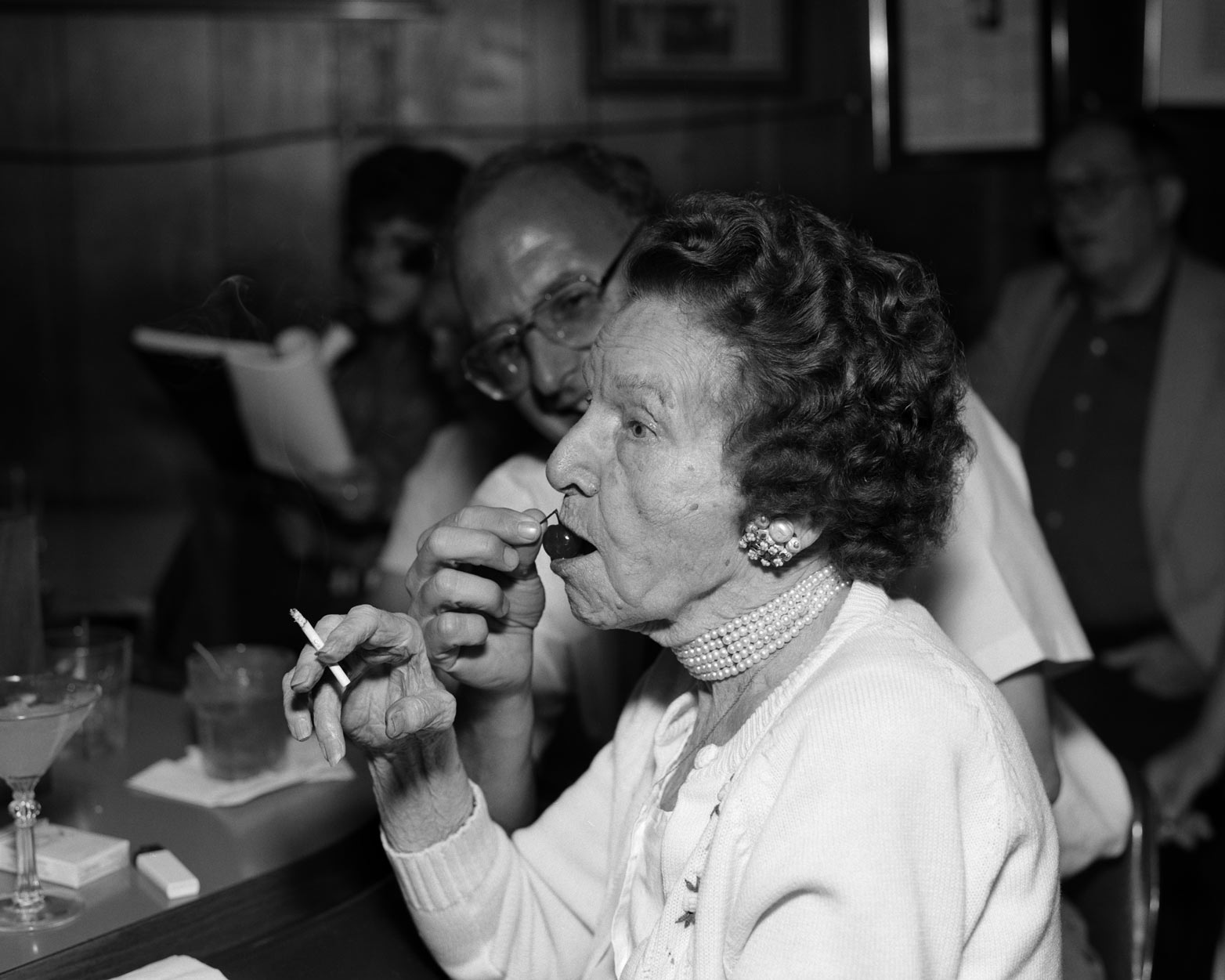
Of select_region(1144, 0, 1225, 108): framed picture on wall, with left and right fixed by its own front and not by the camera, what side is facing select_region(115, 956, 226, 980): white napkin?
front

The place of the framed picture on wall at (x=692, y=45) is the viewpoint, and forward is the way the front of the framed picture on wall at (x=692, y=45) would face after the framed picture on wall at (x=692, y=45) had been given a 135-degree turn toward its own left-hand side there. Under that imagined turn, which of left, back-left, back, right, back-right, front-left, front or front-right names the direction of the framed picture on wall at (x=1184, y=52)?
front-right

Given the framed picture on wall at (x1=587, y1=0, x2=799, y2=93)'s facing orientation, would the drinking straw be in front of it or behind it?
in front

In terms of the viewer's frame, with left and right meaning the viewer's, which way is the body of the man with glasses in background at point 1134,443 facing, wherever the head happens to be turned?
facing the viewer and to the left of the viewer

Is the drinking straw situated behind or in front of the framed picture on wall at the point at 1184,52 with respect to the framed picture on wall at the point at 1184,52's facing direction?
in front

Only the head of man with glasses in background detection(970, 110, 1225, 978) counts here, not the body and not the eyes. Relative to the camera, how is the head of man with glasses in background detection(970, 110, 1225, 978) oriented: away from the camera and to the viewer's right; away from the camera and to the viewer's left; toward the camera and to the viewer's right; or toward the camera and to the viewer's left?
toward the camera and to the viewer's left

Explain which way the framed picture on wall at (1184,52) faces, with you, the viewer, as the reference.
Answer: facing the viewer

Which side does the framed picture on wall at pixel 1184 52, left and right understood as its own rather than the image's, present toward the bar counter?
front

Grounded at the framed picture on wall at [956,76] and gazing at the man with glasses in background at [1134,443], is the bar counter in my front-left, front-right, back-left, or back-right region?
front-right

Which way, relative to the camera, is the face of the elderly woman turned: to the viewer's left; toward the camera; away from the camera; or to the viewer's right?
to the viewer's left

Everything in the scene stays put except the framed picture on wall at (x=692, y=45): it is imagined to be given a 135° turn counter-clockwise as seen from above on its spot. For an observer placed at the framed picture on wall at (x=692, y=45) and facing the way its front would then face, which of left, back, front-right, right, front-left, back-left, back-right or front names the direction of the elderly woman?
back-right

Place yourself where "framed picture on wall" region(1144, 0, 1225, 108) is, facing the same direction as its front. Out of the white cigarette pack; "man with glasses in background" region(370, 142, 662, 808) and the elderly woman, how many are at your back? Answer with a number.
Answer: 0

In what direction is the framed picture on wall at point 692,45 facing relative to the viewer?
toward the camera
